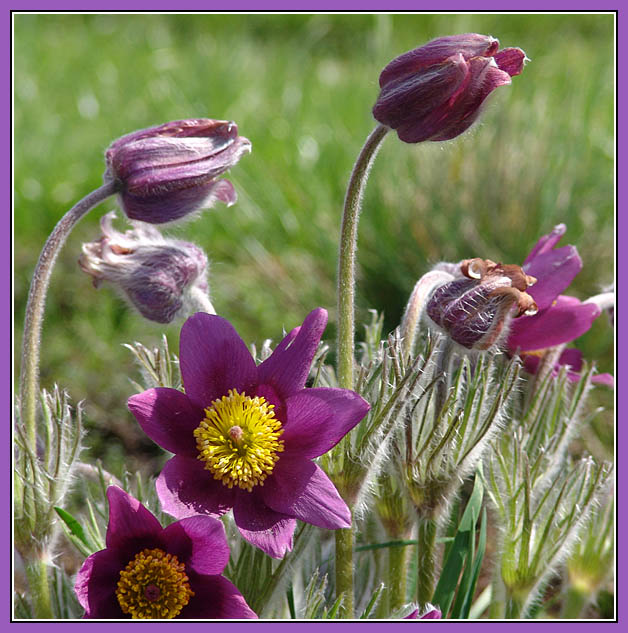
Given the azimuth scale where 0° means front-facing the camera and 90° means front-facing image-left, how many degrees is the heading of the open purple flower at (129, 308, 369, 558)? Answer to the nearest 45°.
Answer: approximately 0°
